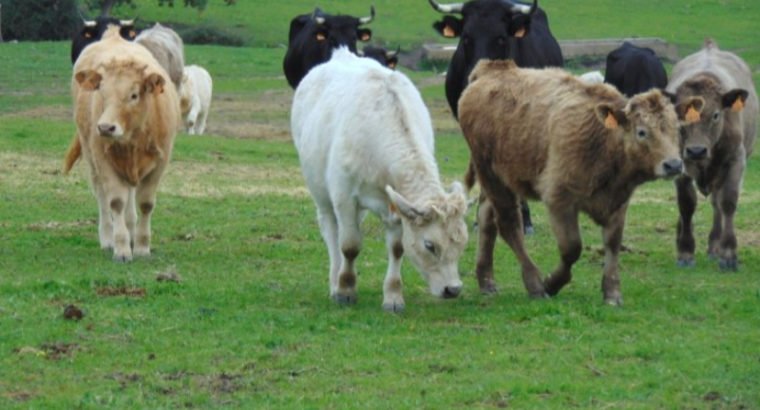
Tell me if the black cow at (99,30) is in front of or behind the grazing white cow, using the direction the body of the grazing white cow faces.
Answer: behind

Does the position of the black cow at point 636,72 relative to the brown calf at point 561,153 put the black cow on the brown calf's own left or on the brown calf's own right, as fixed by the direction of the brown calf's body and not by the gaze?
on the brown calf's own left

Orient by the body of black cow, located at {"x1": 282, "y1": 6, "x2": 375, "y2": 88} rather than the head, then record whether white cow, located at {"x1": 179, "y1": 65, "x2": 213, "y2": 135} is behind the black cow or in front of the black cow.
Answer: behind

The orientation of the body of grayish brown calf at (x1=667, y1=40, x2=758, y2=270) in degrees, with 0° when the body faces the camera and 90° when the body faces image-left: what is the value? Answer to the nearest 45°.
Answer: approximately 0°

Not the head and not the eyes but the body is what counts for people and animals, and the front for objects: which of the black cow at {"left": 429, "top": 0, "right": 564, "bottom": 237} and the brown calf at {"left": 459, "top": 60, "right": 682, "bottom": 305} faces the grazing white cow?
the black cow

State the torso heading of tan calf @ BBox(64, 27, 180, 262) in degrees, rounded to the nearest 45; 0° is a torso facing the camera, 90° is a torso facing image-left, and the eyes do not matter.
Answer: approximately 0°

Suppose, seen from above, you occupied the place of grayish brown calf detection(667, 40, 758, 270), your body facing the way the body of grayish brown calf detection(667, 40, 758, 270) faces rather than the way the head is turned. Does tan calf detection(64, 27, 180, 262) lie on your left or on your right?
on your right

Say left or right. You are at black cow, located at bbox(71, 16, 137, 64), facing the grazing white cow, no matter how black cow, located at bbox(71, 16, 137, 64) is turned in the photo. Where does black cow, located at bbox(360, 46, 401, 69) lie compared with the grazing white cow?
left
